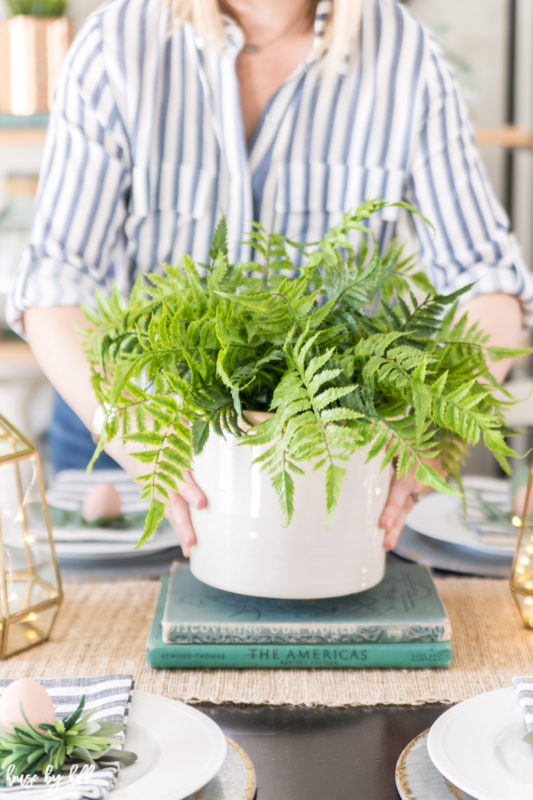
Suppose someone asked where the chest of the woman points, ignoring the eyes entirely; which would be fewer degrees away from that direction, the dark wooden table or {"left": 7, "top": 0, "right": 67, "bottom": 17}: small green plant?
the dark wooden table

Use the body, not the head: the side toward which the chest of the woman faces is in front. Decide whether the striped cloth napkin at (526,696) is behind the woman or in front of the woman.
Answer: in front

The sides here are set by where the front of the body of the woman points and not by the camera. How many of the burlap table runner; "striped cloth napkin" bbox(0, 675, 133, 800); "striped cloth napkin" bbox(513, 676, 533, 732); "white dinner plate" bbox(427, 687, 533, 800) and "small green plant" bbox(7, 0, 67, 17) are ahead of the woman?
4

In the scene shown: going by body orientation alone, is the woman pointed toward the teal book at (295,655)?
yes

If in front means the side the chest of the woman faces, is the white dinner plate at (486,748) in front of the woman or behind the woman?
in front

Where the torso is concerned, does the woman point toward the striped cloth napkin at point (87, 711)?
yes

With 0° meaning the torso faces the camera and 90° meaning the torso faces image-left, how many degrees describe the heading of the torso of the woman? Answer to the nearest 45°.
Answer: approximately 0°

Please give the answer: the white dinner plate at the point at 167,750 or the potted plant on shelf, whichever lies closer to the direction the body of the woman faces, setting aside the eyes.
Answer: the white dinner plate

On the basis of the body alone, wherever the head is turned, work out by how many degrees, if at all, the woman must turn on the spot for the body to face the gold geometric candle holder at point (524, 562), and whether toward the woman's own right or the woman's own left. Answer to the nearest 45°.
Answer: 0° — they already face it

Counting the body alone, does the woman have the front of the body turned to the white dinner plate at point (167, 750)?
yes

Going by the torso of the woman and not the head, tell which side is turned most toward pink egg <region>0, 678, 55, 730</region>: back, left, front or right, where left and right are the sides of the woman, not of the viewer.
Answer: front

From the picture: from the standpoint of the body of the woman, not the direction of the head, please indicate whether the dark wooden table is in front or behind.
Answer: in front

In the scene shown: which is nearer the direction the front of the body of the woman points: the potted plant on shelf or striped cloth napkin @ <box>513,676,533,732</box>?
the striped cloth napkin

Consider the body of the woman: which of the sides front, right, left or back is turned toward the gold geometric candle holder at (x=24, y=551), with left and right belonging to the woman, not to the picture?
front
